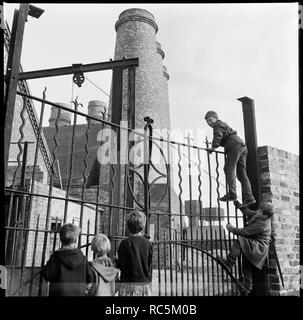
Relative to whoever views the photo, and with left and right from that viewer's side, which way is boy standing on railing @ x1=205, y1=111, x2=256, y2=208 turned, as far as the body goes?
facing to the left of the viewer

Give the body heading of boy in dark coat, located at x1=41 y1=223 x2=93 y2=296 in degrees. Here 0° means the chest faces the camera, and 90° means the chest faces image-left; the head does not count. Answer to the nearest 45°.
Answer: approximately 180°

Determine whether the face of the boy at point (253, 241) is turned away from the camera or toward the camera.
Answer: away from the camera

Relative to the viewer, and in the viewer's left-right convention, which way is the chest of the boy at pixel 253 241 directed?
facing away from the viewer and to the left of the viewer

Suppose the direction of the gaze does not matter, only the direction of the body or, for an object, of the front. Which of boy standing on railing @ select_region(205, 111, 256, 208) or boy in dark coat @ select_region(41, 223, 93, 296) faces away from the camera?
the boy in dark coat

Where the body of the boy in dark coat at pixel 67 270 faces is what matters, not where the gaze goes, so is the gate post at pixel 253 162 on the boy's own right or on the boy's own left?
on the boy's own right

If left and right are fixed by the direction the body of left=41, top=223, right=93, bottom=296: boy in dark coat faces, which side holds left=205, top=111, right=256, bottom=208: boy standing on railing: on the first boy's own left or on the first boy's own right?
on the first boy's own right

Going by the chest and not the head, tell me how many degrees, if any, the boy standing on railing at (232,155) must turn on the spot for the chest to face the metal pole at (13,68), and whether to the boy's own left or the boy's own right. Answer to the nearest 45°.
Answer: approximately 45° to the boy's own left
